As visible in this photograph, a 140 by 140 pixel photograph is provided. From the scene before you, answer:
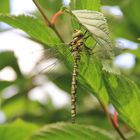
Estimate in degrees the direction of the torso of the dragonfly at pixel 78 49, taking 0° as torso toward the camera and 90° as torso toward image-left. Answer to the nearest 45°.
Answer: approximately 180°
